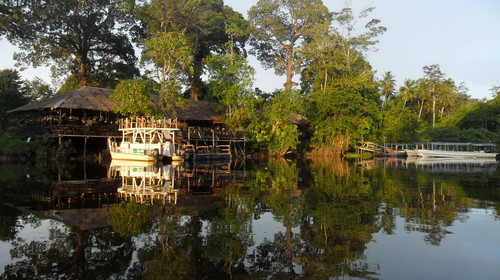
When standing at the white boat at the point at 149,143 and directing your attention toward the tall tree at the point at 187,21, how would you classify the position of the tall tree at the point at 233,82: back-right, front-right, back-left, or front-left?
front-right

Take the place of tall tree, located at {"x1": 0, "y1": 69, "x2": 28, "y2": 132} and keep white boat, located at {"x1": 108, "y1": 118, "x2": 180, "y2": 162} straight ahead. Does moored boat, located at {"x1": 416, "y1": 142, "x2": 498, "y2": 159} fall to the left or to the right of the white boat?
left

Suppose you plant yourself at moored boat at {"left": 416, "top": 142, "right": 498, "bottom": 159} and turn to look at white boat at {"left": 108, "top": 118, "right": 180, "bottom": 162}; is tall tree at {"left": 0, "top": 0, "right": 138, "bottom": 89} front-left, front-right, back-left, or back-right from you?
front-right

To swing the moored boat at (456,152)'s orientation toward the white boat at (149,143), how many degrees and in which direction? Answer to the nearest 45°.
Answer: approximately 45° to its left

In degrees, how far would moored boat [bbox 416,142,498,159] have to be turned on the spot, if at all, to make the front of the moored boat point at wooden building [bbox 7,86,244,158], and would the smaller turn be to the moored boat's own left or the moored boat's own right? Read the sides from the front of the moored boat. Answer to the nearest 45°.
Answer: approximately 45° to the moored boat's own left

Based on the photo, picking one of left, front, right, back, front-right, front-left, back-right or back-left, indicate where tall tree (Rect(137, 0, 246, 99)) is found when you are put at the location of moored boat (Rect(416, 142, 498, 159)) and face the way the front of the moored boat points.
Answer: front-left

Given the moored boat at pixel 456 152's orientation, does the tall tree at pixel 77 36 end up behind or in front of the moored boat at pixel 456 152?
in front
